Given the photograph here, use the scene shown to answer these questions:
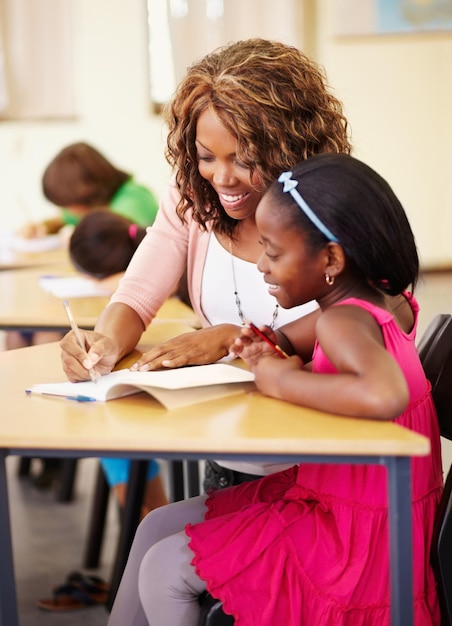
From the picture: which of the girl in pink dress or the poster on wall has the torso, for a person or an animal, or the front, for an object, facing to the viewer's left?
the girl in pink dress

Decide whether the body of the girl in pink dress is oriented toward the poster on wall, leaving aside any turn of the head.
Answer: no

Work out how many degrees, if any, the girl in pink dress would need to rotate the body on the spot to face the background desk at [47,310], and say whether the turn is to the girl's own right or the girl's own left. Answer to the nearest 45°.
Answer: approximately 45° to the girl's own right

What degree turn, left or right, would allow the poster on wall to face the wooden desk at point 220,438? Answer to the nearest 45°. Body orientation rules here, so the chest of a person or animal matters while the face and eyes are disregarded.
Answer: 0° — it already faces it

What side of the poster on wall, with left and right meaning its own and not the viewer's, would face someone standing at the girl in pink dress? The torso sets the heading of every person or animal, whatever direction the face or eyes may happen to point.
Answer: front

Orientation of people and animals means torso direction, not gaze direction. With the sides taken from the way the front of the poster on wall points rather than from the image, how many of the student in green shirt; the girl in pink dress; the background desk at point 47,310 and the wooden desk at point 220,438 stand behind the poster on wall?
0

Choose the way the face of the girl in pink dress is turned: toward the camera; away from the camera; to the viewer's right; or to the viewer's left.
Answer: to the viewer's left

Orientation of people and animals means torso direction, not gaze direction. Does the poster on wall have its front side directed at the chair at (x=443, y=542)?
yes

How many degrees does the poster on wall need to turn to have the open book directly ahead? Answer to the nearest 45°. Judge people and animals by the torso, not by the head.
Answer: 0° — it already faces it

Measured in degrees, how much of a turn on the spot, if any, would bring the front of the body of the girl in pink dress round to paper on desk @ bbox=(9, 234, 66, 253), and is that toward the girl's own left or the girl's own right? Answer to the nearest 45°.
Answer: approximately 90° to the girl's own right

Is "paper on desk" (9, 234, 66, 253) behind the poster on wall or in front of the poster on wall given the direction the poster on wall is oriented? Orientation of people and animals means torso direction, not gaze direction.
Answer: in front

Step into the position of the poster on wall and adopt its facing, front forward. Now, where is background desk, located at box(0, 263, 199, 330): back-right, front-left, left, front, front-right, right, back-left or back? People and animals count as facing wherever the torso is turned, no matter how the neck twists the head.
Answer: front

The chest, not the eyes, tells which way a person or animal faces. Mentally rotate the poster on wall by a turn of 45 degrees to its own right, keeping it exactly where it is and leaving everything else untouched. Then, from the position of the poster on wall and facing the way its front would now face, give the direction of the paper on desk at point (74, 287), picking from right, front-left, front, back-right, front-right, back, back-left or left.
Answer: front-left

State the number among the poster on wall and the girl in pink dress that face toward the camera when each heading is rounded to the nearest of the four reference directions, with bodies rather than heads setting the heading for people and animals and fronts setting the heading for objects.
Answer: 1

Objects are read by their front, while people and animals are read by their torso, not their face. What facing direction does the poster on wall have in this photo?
toward the camera

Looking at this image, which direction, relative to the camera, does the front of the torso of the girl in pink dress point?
to the viewer's left

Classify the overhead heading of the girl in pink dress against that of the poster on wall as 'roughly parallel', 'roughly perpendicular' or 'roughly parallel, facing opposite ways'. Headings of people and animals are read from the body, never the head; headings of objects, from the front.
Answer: roughly perpendicular
